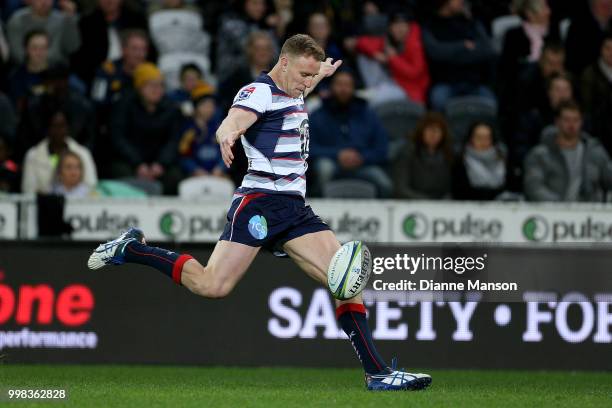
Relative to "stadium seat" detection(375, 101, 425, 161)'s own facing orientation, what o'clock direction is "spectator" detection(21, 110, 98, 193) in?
The spectator is roughly at 2 o'clock from the stadium seat.

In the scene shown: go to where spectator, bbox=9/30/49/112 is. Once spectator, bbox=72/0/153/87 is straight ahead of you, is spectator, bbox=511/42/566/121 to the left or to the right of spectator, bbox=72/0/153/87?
right

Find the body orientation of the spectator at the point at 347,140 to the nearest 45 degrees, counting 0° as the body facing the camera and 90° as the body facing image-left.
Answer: approximately 0°

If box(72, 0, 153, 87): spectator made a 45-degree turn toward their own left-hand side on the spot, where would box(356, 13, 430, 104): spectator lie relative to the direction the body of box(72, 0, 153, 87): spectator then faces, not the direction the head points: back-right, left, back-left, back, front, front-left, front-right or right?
front-left

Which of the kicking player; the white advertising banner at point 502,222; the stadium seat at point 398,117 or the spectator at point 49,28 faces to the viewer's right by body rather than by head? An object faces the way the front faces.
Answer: the kicking player

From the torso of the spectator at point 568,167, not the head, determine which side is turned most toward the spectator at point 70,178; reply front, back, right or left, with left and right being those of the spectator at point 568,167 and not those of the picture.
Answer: right

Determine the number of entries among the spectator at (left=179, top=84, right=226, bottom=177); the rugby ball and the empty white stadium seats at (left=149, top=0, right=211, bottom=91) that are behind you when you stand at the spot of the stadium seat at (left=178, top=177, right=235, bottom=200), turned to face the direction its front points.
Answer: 2

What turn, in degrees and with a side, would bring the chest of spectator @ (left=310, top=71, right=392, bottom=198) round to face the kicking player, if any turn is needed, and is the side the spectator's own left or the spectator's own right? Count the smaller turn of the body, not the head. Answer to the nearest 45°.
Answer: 0° — they already face them
